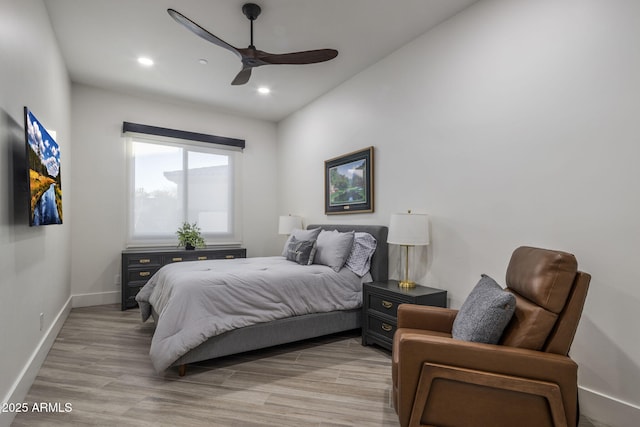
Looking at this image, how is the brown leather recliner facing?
to the viewer's left

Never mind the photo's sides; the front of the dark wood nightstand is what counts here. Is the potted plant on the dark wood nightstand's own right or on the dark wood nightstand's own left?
on the dark wood nightstand's own right

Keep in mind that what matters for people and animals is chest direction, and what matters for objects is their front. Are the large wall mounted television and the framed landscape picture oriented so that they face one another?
yes

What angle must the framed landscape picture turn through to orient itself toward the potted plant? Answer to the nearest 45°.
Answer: approximately 45° to its right

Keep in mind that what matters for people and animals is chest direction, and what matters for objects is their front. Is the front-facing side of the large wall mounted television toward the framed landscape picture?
yes

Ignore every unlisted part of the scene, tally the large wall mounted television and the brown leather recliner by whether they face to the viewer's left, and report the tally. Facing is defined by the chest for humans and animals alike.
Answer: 1

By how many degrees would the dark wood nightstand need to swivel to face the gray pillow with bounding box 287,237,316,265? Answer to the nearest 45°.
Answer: approximately 90° to its right

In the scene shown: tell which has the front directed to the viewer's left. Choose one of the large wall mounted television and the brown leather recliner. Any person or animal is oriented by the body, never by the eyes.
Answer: the brown leather recliner

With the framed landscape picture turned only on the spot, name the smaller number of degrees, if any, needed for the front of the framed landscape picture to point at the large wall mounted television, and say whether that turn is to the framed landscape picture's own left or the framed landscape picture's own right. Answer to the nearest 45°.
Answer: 0° — it already faces it

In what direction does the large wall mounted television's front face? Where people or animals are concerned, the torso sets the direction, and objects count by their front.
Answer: to the viewer's right

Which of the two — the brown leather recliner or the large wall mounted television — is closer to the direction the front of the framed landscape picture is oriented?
the large wall mounted television

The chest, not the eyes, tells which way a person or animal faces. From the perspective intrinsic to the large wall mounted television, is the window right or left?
on its left
